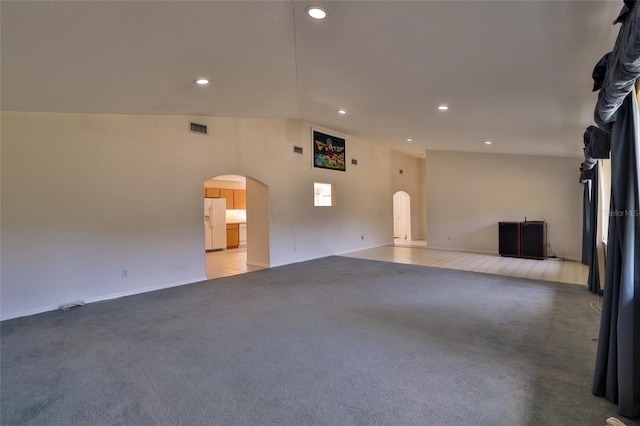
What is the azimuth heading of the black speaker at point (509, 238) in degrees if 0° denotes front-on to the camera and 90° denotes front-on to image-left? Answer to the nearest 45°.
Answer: approximately 0°

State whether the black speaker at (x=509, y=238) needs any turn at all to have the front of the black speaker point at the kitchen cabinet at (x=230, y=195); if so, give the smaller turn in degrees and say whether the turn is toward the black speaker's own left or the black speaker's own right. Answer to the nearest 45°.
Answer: approximately 90° to the black speaker's own right

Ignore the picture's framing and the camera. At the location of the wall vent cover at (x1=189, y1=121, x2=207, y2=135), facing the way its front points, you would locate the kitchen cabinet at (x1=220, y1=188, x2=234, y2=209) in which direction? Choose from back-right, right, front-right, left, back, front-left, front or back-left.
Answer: back-left

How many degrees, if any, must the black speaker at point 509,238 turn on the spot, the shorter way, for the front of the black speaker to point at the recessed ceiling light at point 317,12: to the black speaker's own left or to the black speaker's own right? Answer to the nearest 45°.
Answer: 0° — it already faces it

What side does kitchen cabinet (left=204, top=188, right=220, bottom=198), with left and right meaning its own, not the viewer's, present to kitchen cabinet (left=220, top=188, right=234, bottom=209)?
left

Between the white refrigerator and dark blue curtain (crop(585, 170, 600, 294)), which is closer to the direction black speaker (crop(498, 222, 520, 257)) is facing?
the dark blue curtain

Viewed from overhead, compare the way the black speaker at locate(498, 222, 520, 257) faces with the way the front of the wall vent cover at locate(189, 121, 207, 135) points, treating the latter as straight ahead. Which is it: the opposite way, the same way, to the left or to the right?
to the right

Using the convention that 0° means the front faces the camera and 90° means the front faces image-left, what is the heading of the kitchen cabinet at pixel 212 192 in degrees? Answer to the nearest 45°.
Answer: approximately 315°
